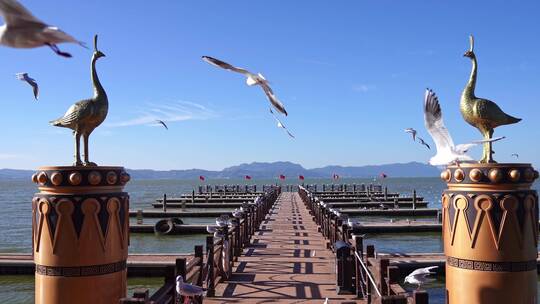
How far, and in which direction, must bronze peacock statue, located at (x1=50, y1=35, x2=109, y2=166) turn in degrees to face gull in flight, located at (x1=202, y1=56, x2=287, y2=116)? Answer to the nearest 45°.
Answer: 0° — it already faces it

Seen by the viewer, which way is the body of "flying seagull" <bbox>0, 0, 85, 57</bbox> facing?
to the viewer's left

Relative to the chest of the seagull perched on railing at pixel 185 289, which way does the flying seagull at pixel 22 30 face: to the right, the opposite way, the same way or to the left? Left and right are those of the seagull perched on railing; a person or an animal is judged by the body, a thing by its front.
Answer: the same way

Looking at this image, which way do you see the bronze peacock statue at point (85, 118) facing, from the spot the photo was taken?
facing to the right of the viewer

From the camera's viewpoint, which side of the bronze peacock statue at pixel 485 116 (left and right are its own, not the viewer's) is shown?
left

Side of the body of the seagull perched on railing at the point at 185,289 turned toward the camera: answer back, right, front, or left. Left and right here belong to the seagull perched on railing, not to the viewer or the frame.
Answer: left

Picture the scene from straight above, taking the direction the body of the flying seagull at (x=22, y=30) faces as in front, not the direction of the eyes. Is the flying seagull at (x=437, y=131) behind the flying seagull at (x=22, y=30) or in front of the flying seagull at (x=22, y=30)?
behind
